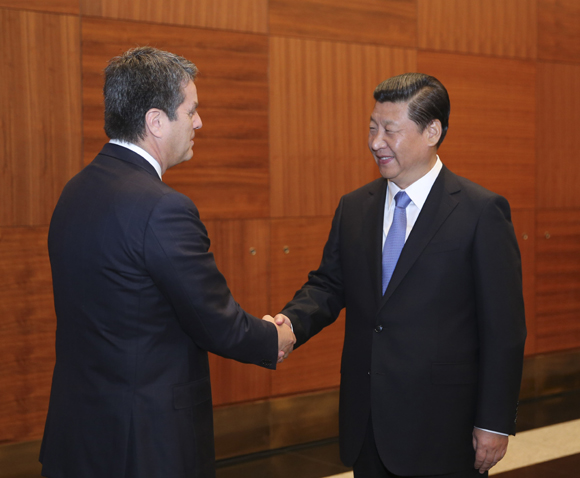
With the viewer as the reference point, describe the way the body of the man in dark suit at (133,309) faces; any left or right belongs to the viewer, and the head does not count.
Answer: facing away from the viewer and to the right of the viewer

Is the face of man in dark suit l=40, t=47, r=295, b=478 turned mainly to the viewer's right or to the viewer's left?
to the viewer's right

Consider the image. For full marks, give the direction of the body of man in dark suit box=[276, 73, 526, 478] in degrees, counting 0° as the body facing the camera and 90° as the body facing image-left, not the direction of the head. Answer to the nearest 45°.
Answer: approximately 45°

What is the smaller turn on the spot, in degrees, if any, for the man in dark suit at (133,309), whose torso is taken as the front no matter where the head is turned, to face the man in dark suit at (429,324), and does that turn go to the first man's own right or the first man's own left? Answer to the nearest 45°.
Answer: approximately 45° to the first man's own right

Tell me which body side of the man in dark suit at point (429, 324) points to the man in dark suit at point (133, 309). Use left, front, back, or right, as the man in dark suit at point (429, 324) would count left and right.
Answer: front

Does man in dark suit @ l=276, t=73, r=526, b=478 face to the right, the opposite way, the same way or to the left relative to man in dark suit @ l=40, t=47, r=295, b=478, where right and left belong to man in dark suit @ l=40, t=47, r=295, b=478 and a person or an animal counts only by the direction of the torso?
the opposite way
